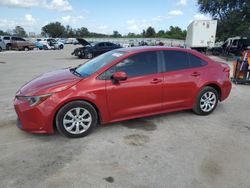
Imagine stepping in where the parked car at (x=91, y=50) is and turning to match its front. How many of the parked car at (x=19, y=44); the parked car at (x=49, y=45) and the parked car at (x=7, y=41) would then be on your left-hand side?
0

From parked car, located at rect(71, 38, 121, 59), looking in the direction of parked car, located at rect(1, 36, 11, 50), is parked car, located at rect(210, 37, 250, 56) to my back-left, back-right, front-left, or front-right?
back-right

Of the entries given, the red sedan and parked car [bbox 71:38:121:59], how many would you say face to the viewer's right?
0

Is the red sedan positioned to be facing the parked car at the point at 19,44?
no
